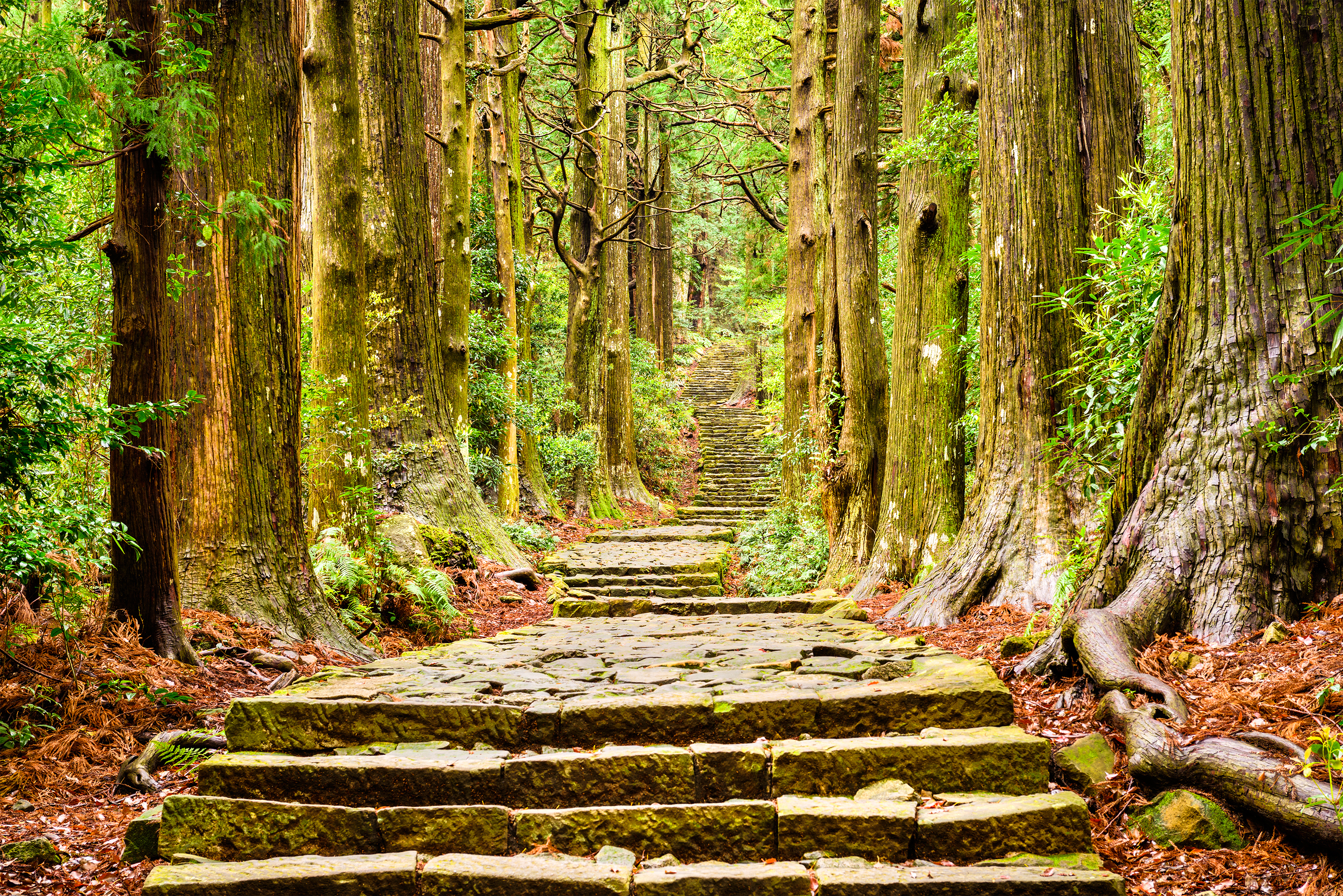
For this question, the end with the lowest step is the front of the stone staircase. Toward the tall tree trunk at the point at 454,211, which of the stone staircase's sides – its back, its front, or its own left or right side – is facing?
back

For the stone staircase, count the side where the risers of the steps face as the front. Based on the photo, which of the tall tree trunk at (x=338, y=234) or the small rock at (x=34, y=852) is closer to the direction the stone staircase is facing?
the small rock

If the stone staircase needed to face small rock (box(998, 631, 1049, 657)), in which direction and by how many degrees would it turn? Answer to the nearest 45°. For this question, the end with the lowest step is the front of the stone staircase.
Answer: approximately 135° to its left

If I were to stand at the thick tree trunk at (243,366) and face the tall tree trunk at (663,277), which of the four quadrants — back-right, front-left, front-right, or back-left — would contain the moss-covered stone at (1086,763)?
back-right

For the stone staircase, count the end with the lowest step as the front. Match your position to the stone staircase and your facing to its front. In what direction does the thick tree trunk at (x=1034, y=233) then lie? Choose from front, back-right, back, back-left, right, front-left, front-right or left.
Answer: back-left

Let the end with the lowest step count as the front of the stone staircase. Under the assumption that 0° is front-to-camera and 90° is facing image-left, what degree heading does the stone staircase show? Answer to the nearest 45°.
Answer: approximately 0°

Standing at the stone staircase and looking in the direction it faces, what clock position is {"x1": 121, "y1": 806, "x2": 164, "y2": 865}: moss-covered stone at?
The moss-covered stone is roughly at 1 o'clock from the stone staircase.

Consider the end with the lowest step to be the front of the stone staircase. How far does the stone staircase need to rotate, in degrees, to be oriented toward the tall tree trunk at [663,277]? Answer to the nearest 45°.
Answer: approximately 180°

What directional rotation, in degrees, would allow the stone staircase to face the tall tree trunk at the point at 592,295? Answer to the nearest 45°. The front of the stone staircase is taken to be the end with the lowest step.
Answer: approximately 180°

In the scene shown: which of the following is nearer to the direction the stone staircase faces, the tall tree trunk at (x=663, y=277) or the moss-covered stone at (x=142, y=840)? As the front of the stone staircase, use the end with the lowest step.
the moss-covered stone

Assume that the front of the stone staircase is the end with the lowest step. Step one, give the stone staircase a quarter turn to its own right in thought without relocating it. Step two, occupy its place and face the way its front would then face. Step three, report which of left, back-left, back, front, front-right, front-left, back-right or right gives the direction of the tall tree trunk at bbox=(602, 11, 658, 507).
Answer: right

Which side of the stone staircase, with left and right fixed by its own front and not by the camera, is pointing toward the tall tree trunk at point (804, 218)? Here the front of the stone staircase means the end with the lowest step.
back

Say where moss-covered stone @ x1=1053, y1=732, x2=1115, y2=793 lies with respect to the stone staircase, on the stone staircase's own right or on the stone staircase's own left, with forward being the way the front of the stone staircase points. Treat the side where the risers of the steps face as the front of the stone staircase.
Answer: on the stone staircase's own left

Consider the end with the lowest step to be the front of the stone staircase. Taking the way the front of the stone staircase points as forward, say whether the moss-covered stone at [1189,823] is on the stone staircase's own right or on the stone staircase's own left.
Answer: on the stone staircase's own left
